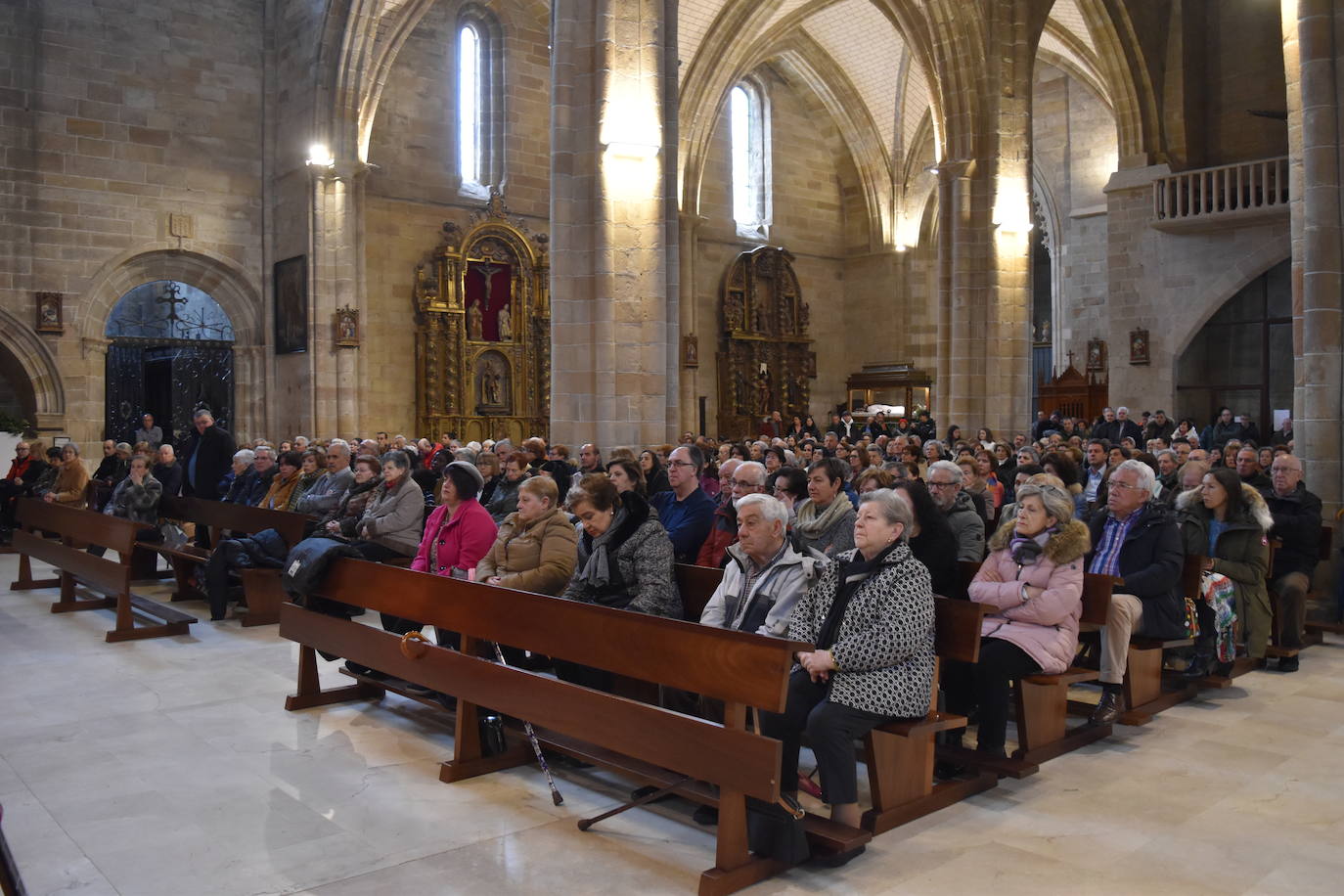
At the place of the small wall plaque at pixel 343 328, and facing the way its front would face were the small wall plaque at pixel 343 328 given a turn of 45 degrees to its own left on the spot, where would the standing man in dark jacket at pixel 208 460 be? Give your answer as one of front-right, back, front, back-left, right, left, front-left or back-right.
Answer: front-right

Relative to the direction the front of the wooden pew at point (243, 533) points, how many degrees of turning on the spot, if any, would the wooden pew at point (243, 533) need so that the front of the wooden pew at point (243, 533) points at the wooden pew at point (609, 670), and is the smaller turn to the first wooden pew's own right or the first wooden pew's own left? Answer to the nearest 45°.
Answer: approximately 45° to the first wooden pew's own left

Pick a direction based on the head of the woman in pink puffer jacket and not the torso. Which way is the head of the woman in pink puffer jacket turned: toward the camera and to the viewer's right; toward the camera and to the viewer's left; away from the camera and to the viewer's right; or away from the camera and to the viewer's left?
toward the camera and to the viewer's left

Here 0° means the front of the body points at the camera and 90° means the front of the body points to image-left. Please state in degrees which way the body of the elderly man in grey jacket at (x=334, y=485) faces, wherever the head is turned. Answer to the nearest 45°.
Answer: approximately 45°

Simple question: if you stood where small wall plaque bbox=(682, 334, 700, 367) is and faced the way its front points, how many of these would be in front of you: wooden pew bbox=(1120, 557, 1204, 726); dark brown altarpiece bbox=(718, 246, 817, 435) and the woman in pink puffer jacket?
2

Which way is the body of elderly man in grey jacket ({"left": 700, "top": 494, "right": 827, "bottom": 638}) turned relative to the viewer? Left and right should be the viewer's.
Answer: facing the viewer and to the left of the viewer

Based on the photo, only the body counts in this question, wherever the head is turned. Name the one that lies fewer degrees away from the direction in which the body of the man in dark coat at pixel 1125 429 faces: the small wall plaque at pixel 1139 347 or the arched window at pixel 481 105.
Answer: the arched window

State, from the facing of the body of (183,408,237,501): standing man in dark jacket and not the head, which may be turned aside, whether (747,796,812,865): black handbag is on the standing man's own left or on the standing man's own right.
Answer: on the standing man's own left

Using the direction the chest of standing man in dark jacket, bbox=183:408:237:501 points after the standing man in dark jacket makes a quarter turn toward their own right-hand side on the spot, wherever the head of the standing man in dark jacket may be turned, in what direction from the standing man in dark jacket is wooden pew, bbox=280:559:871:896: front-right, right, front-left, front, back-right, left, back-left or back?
back-left
